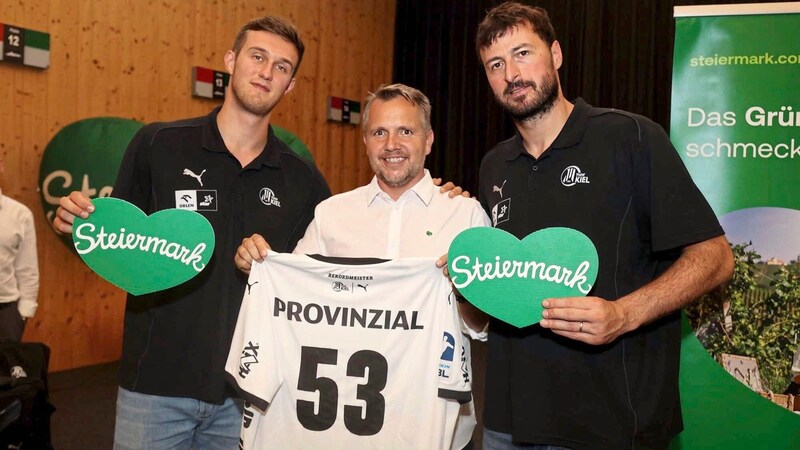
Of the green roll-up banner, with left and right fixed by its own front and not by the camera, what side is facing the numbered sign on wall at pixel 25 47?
right

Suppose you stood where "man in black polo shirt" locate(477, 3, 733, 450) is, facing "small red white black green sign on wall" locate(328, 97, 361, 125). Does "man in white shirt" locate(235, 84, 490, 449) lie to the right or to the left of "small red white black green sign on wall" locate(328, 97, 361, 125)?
left

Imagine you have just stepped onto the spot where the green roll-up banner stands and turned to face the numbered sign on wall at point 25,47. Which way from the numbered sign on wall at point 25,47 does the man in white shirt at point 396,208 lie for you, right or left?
left

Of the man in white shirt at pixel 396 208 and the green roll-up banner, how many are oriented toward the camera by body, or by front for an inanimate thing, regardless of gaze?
2

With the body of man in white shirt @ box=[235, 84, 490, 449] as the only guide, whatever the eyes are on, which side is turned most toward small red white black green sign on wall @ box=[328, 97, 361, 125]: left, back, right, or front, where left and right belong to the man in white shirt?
back

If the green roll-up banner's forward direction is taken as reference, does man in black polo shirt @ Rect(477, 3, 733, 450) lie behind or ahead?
ahead

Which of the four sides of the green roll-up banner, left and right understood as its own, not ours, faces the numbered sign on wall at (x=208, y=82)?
right

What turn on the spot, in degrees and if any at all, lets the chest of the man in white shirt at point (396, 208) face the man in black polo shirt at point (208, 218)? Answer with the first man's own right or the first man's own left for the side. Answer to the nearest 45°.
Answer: approximately 90° to the first man's own right
